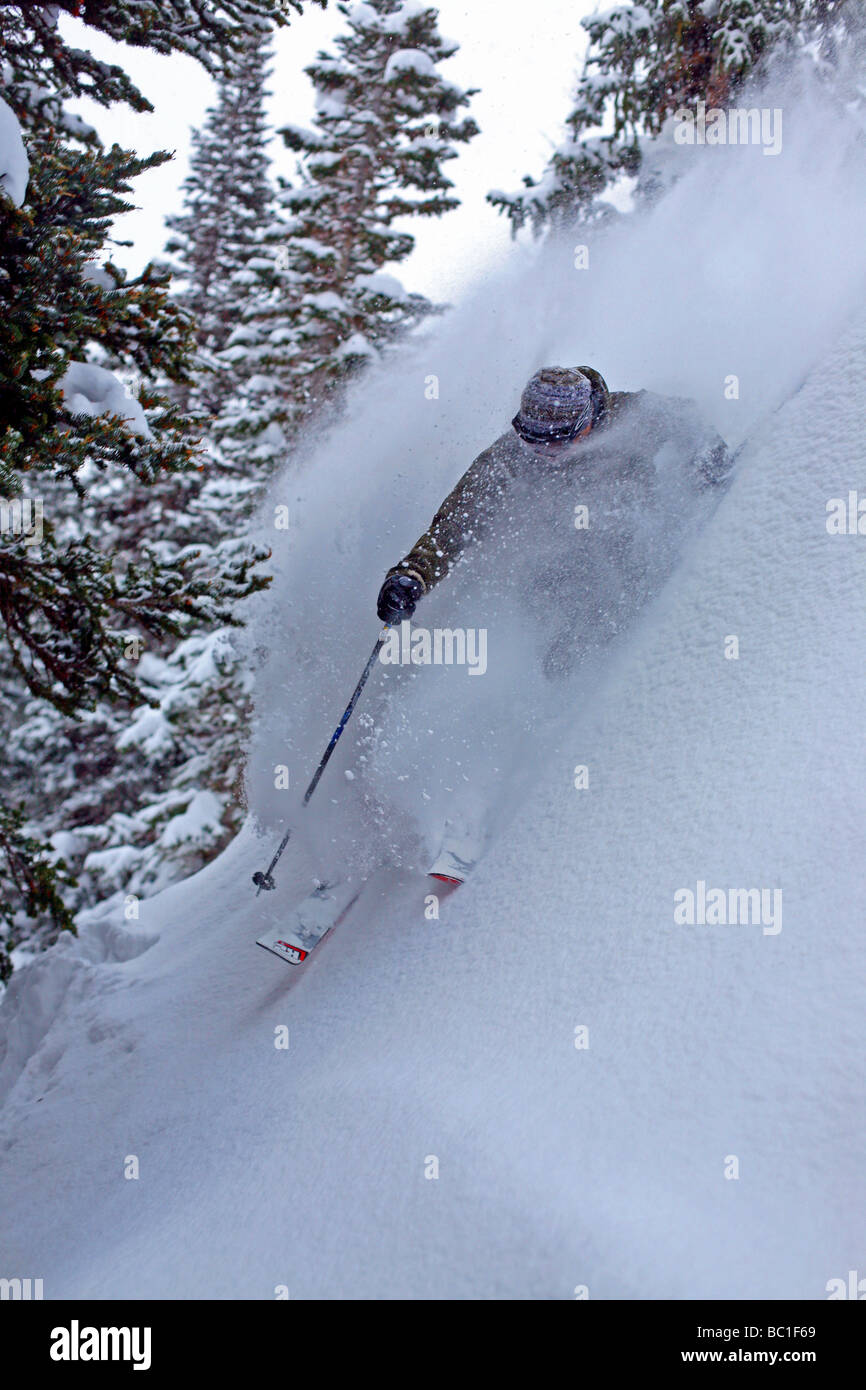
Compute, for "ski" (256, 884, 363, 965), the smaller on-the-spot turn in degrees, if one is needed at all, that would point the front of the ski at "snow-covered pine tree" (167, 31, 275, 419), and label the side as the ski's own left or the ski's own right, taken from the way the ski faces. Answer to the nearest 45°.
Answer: approximately 135° to the ski's own right

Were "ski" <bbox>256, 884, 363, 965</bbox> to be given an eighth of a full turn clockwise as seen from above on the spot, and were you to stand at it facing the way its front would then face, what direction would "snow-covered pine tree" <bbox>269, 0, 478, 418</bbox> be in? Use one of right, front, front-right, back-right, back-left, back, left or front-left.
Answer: right

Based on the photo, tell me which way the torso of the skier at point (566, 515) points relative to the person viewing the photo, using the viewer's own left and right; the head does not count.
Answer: facing the viewer and to the left of the viewer

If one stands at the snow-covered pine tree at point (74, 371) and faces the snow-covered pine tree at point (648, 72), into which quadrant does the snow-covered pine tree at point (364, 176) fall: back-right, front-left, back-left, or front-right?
front-left

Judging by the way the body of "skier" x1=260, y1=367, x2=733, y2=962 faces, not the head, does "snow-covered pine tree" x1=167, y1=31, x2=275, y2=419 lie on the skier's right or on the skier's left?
on the skier's right

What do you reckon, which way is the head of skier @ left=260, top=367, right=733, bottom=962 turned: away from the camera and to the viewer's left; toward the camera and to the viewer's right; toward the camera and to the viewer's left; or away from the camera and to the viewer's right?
toward the camera and to the viewer's left
